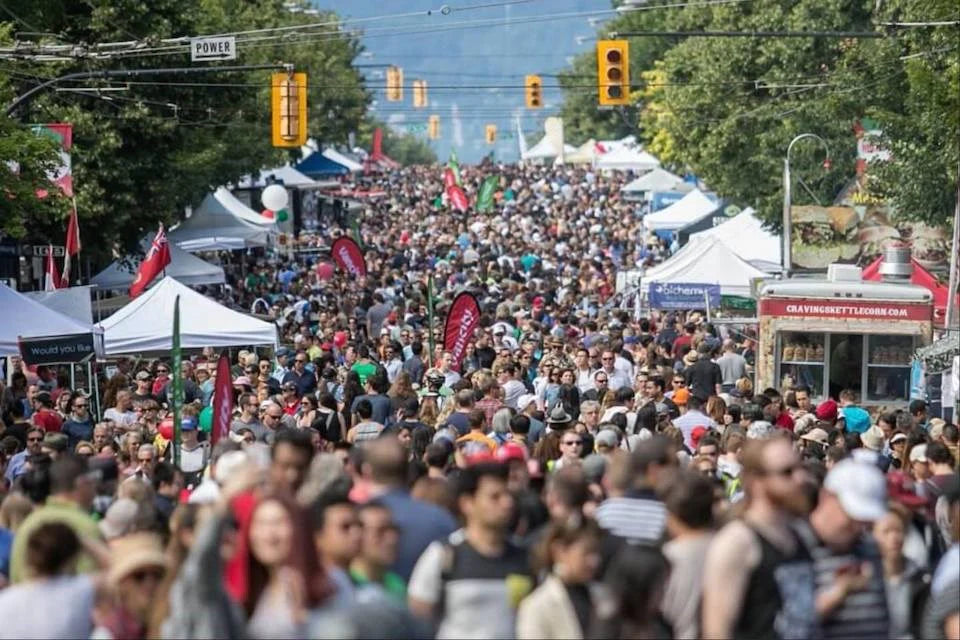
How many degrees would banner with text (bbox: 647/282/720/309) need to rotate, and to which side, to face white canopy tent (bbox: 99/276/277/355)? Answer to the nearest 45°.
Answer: approximately 45° to its right

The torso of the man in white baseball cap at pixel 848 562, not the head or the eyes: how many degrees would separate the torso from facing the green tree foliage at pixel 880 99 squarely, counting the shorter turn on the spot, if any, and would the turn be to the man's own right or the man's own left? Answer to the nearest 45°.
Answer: approximately 135° to the man's own left

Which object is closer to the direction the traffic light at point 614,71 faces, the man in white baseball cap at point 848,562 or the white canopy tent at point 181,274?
the man in white baseball cap

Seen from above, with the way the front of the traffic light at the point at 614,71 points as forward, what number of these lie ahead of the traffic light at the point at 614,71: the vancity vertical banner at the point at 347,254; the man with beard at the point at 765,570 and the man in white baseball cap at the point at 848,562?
2

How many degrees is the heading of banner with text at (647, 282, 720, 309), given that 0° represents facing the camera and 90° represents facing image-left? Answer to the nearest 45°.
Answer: approximately 0°

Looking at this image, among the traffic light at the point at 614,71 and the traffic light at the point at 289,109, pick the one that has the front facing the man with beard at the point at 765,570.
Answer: the traffic light at the point at 614,71

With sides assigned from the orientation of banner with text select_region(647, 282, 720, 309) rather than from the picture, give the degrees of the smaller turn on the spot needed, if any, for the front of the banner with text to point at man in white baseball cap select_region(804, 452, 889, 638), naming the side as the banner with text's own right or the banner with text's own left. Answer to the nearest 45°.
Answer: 0° — it already faces them
